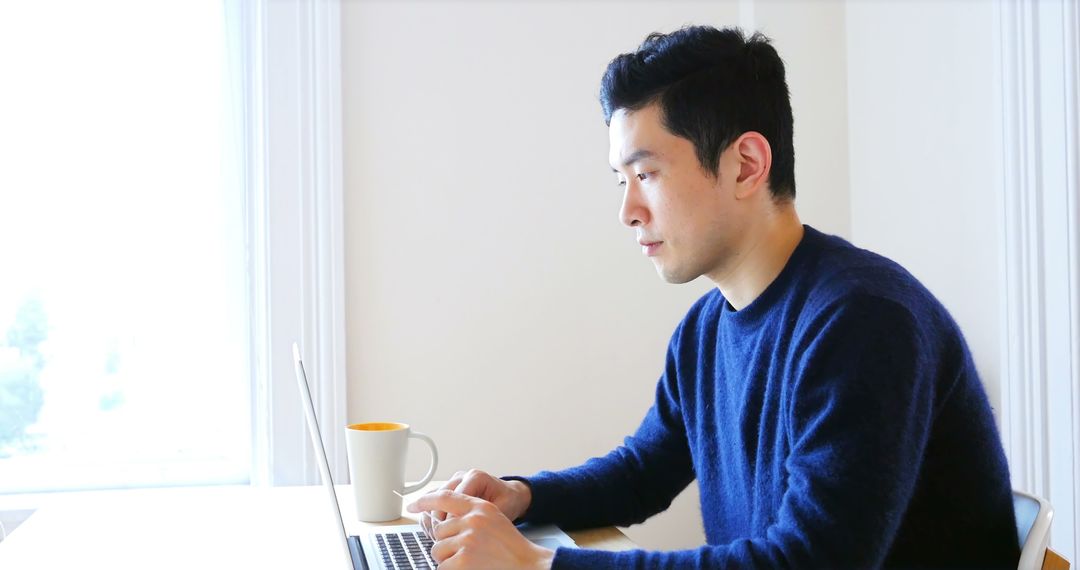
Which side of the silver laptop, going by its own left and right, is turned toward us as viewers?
right

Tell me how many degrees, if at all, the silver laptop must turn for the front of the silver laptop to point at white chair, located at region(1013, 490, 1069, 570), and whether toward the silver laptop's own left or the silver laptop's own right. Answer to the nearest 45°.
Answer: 0° — it already faces it

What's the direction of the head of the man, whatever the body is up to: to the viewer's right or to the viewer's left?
to the viewer's left

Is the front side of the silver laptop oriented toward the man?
yes
